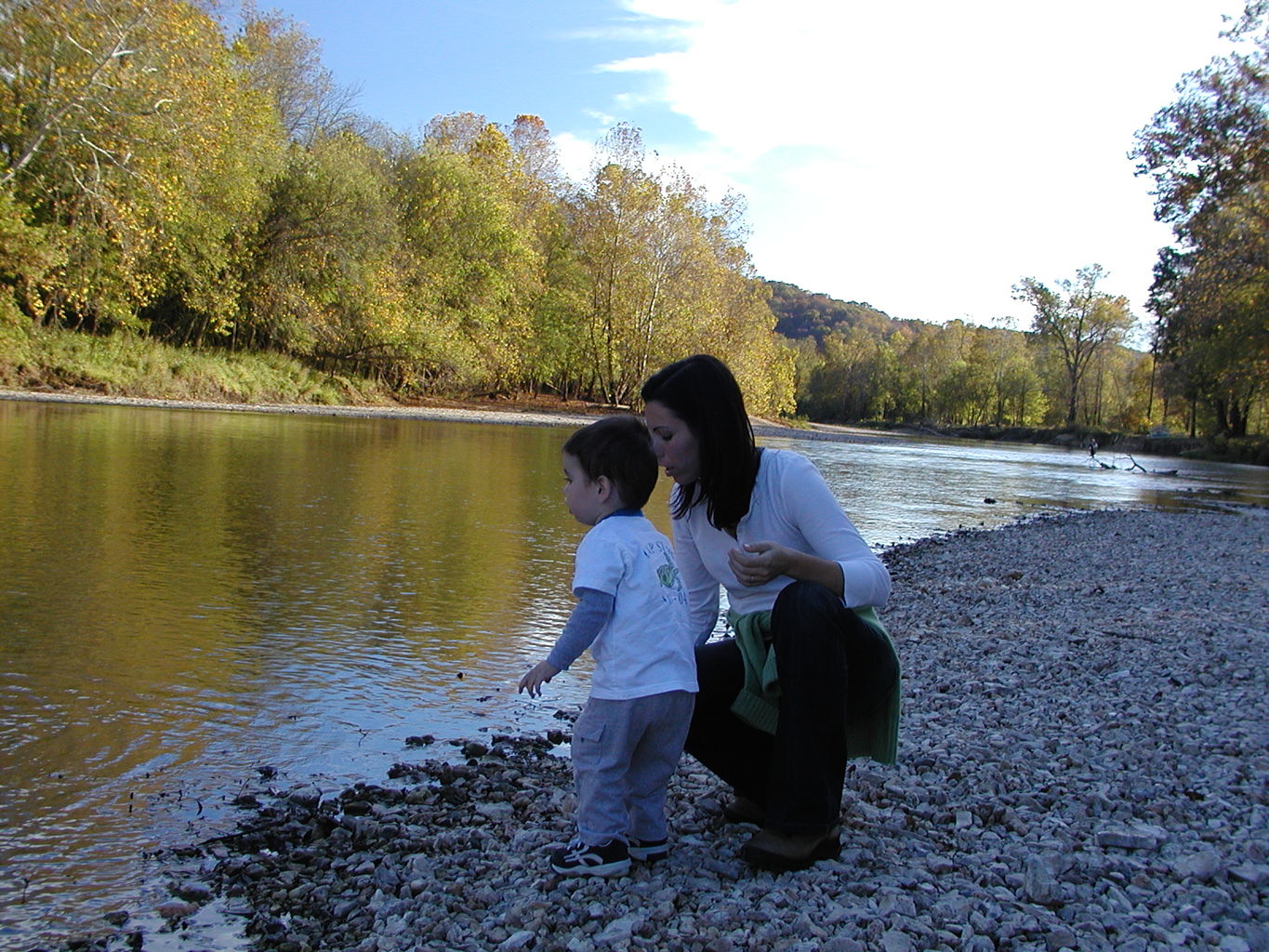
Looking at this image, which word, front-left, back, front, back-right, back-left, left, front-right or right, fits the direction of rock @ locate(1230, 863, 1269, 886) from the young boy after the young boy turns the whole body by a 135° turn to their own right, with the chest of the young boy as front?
front

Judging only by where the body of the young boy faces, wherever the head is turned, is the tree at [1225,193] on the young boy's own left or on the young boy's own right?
on the young boy's own right

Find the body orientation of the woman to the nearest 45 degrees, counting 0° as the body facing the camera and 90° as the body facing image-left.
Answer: approximately 45°

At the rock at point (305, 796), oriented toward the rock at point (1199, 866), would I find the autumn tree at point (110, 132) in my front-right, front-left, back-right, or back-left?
back-left

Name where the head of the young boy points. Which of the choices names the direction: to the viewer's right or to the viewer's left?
to the viewer's left

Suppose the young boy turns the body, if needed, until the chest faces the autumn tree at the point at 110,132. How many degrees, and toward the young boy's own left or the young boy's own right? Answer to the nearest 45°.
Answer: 0° — they already face it

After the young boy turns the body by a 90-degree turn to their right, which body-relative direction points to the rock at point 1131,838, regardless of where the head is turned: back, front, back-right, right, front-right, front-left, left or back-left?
front-right

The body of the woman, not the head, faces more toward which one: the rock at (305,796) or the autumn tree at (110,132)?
the rock

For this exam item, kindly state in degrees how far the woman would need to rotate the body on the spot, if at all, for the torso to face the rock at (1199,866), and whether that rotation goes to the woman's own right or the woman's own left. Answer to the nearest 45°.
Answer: approximately 135° to the woman's own left

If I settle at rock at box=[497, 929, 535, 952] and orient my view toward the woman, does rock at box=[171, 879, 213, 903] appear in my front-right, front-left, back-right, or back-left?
back-left

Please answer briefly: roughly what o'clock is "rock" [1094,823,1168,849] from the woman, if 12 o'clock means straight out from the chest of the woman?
The rock is roughly at 7 o'clock from the woman.

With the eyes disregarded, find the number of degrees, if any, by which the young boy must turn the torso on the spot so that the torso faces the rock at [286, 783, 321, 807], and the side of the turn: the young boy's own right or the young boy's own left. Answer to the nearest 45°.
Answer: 0° — they already face it

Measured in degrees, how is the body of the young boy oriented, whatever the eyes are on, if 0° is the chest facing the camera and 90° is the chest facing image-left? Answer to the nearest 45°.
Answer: approximately 135°
